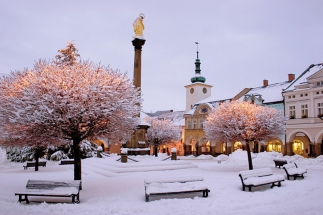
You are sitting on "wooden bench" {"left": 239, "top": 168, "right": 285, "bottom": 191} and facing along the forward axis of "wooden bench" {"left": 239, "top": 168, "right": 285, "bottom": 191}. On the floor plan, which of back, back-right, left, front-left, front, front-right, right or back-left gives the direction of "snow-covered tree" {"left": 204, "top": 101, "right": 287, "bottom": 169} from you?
back-left

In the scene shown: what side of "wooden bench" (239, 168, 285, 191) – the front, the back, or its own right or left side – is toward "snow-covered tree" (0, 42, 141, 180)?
right

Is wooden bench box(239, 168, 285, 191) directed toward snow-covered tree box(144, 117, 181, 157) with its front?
no

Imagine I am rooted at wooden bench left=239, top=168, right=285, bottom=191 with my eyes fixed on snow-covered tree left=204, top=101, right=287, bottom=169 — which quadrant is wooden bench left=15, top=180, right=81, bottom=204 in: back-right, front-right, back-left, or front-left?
back-left

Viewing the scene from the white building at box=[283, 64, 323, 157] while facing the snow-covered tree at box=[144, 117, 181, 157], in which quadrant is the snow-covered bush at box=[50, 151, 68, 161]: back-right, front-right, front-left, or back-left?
front-left

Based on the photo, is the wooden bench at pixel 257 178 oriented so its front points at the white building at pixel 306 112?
no

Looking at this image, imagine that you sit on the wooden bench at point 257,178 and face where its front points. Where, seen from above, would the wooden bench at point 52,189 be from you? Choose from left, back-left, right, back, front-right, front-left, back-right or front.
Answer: right

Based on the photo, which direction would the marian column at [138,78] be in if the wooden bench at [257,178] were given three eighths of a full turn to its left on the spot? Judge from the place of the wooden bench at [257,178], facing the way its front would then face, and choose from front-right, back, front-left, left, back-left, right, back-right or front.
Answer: front-left
